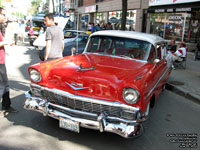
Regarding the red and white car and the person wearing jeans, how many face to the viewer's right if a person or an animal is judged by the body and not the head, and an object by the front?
1

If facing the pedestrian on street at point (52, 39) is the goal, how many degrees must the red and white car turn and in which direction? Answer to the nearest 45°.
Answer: approximately 90° to its right

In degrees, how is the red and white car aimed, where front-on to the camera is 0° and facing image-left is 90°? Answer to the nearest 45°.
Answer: approximately 45°

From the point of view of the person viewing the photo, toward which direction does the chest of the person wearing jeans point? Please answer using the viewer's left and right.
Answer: facing to the right of the viewer

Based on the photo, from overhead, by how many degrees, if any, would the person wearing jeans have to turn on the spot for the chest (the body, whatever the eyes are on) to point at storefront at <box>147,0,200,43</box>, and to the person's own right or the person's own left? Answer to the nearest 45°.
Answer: approximately 45° to the person's own left

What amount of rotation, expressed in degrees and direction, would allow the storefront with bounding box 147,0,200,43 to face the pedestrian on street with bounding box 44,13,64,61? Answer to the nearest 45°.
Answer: approximately 45° to its left

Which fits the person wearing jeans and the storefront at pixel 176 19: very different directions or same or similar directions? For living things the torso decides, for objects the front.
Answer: very different directions

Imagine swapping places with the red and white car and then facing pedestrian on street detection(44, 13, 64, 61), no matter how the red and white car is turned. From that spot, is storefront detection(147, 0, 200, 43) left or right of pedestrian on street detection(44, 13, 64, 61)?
right

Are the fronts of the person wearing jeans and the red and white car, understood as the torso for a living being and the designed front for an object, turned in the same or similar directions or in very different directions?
very different directions
